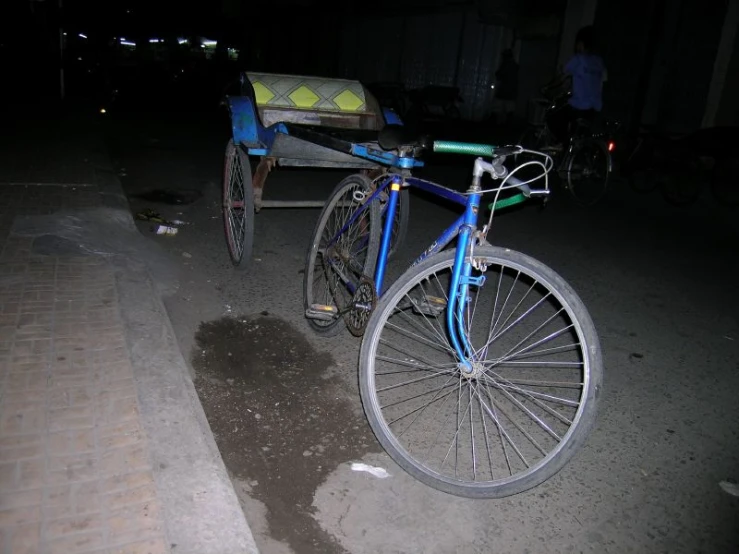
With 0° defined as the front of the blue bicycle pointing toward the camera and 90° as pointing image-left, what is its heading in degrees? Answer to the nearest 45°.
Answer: approximately 315°

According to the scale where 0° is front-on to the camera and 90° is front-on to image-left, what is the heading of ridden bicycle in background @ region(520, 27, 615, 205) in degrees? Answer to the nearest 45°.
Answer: approximately 135°

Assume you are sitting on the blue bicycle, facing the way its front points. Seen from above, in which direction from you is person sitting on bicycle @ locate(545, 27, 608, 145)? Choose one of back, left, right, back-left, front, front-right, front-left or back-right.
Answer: back-left

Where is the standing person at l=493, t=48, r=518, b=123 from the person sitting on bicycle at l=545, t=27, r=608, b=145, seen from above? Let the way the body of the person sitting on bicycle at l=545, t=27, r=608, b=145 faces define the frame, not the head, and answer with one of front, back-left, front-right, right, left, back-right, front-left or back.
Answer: front-right

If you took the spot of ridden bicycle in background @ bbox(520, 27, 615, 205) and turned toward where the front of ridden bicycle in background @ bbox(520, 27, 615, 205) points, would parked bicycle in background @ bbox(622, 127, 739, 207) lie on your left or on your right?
on your right

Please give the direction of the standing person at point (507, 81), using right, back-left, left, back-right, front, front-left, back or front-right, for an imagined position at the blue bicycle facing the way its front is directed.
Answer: back-left

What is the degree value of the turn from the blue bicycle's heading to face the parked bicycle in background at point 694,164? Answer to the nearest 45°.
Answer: approximately 90° to its left

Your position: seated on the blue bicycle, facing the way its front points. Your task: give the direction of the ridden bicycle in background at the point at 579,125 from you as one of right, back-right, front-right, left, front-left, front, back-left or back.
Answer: back-left
